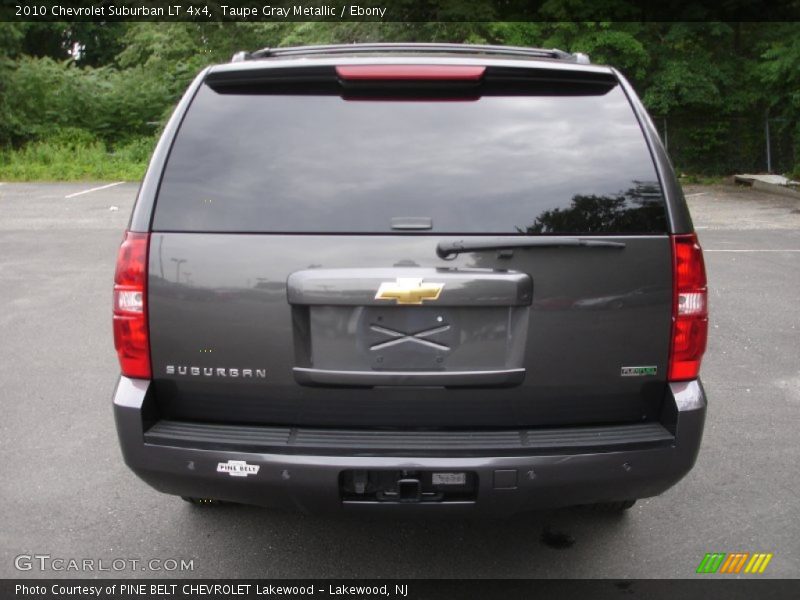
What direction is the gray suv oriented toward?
away from the camera
